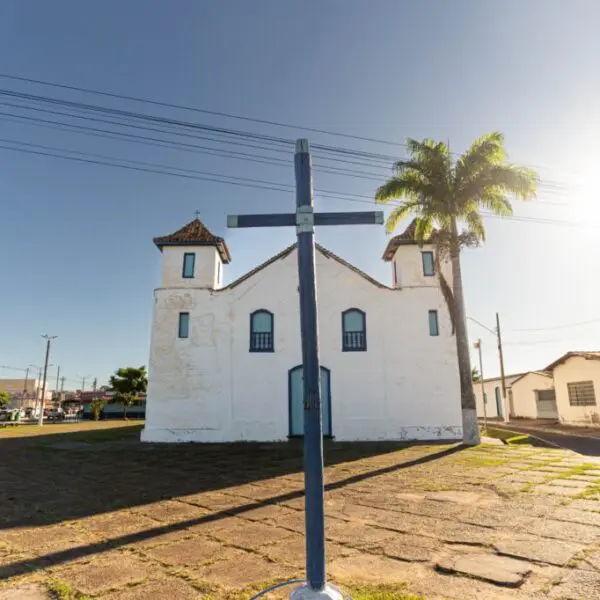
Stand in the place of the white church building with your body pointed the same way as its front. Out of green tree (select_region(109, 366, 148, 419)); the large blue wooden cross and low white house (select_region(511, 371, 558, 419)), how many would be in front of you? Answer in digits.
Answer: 1

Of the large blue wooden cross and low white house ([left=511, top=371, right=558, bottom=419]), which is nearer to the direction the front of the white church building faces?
the large blue wooden cross

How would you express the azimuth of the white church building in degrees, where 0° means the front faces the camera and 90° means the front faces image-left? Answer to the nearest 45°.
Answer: approximately 0°

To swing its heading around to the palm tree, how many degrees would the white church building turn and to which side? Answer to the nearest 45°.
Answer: approximately 45° to its left

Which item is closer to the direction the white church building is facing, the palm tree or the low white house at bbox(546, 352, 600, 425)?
the palm tree

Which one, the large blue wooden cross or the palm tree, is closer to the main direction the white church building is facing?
the large blue wooden cross

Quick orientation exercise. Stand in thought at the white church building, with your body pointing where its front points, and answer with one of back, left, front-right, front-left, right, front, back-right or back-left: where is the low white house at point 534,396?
back-left

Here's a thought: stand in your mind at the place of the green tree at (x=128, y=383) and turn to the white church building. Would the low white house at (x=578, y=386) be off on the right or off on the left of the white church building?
left

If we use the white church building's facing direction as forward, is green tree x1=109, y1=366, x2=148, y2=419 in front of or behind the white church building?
behind

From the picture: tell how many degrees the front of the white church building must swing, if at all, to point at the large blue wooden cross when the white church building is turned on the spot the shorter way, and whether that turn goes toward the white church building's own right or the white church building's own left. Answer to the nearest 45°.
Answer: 0° — it already faces it
